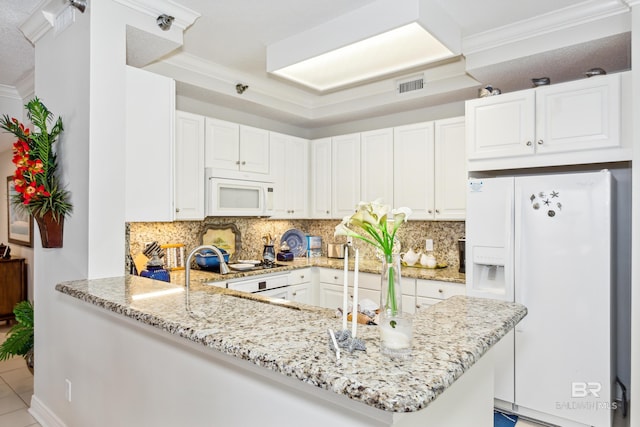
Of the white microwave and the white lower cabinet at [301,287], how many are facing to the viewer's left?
0

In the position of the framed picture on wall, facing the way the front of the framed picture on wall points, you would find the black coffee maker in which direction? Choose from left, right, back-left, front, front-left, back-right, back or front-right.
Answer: left

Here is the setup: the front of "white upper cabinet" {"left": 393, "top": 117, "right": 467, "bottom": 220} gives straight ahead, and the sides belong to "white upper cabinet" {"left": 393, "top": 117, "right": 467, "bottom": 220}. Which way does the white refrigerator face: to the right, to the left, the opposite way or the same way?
the same way

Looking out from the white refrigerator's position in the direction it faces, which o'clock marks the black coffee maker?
The black coffee maker is roughly at 3 o'clock from the white refrigerator.

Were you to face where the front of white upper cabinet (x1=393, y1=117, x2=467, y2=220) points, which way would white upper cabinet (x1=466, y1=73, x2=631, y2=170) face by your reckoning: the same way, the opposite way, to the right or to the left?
the same way

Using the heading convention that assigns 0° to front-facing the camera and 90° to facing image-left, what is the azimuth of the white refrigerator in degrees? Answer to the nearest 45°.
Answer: approximately 45°

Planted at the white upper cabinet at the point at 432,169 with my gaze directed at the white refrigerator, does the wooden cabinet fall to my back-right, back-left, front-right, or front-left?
back-right

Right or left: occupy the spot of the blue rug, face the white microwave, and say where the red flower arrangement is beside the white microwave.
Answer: left

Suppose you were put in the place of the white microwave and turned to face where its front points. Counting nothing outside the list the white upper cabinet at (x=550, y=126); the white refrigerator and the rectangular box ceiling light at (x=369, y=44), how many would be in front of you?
3

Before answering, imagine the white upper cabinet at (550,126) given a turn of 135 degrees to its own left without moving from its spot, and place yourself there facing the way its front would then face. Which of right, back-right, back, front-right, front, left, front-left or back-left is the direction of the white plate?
back

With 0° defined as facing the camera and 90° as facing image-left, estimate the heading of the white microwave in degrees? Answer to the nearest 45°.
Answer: approximately 315°

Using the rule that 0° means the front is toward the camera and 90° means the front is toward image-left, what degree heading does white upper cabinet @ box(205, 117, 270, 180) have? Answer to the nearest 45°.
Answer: approximately 315°

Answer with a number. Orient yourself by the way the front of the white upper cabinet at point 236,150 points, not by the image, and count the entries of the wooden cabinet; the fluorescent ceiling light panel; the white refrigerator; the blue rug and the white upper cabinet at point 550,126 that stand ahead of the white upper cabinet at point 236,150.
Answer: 4
